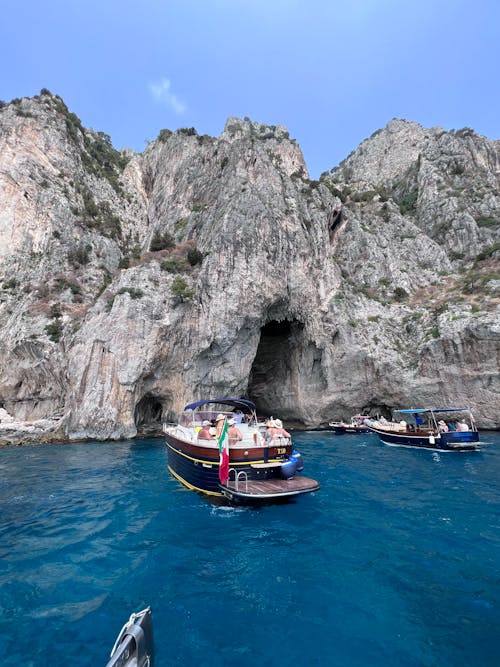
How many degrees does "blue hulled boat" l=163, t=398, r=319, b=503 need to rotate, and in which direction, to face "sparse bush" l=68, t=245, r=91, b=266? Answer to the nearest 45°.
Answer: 0° — it already faces it

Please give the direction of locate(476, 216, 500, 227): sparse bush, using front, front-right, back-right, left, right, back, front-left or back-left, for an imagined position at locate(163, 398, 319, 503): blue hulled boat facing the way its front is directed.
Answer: right

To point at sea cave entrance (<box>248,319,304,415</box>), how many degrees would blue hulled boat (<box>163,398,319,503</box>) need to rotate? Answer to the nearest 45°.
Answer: approximately 45° to its right

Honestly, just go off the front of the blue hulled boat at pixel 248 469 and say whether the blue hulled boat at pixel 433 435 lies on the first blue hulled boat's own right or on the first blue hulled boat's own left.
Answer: on the first blue hulled boat's own right

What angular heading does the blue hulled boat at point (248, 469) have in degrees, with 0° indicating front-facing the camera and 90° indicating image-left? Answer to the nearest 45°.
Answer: approximately 135°

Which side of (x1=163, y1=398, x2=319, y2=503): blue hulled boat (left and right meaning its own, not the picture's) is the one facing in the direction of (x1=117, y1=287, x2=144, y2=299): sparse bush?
front

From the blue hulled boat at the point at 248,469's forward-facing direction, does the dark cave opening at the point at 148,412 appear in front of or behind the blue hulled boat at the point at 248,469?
in front
